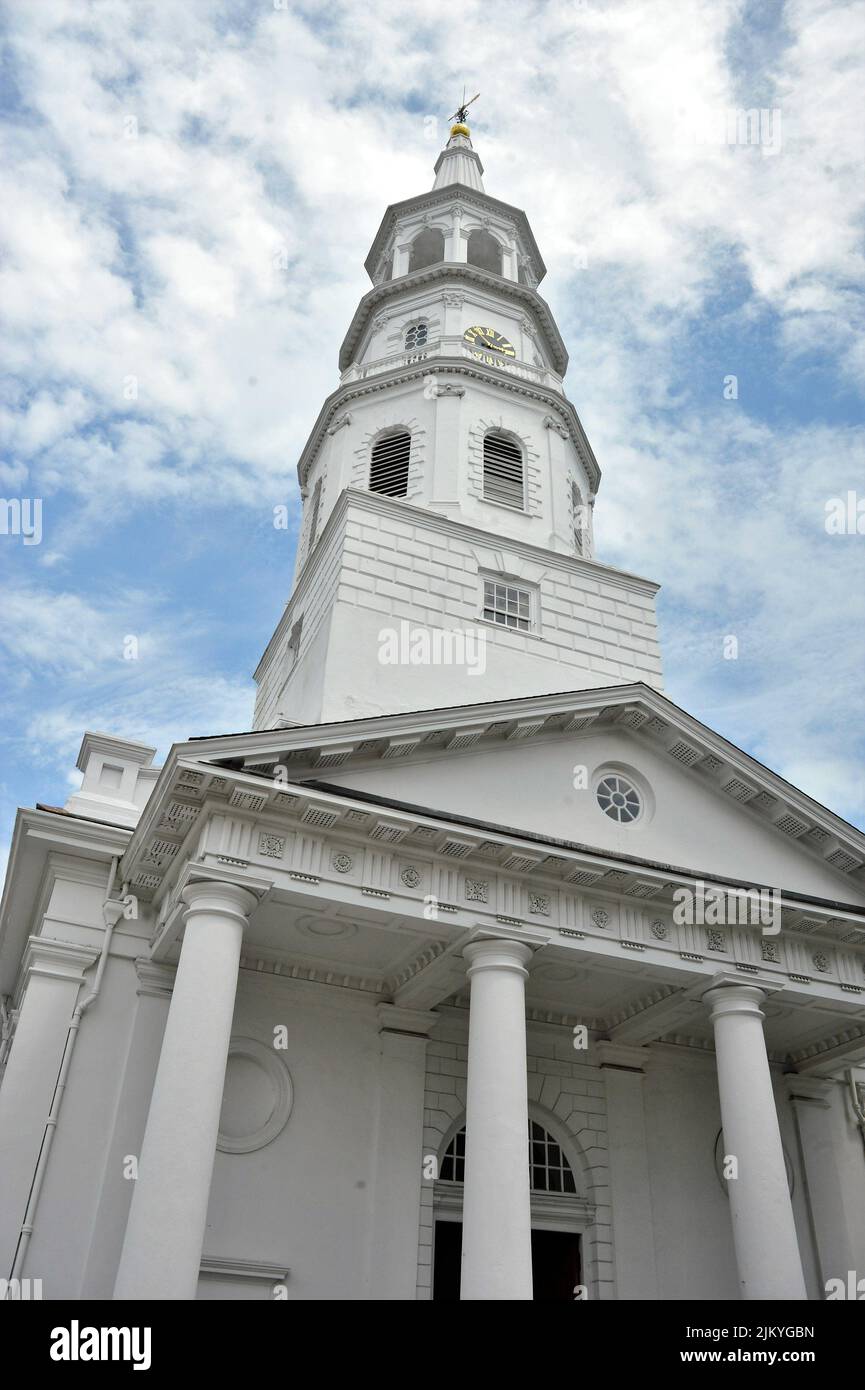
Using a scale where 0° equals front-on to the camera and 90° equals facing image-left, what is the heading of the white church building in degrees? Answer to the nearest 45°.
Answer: approximately 315°
